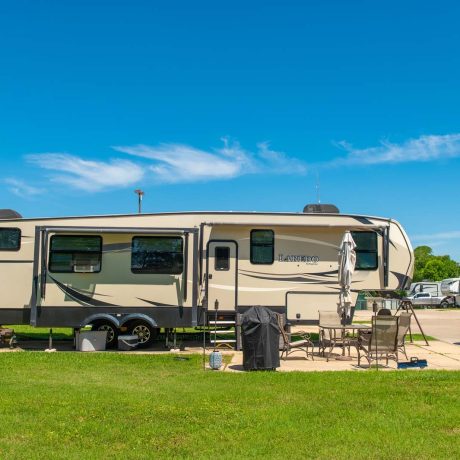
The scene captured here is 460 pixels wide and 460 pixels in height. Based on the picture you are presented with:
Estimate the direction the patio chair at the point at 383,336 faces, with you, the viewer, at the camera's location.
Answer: facing away from the viewer and to the left of the viewer

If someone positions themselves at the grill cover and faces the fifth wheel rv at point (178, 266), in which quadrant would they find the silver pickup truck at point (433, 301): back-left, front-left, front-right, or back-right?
front-right

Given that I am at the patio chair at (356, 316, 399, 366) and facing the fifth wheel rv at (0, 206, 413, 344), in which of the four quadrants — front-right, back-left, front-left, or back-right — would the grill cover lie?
front-left

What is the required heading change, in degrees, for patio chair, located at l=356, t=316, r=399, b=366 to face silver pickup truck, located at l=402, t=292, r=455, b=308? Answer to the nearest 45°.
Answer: approximately 45° to its right

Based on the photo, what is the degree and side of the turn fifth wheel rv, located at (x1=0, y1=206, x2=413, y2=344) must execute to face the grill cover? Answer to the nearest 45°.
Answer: approximately 45° to its right

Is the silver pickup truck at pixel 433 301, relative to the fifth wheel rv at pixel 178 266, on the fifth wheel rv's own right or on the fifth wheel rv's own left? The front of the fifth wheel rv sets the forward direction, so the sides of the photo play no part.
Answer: on the fifth wheel rv's own left

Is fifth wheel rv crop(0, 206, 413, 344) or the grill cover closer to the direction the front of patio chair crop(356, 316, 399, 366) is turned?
the fifth wheel rv

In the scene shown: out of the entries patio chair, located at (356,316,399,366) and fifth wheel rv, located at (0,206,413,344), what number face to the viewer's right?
1

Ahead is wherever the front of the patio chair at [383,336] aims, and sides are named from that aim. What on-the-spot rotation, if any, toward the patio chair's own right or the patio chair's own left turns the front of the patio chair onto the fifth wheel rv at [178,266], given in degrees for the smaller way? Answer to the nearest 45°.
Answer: approximately 45° to the patio chair's own left

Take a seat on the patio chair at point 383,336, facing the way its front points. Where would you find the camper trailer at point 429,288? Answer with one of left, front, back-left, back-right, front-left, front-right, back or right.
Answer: front-right

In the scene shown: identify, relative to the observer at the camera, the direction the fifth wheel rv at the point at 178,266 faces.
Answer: facing to the right of the viewer

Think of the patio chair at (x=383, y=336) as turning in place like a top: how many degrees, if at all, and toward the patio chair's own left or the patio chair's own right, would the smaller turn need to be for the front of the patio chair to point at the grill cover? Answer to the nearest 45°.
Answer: approximately 90° to the patio chair's own left
